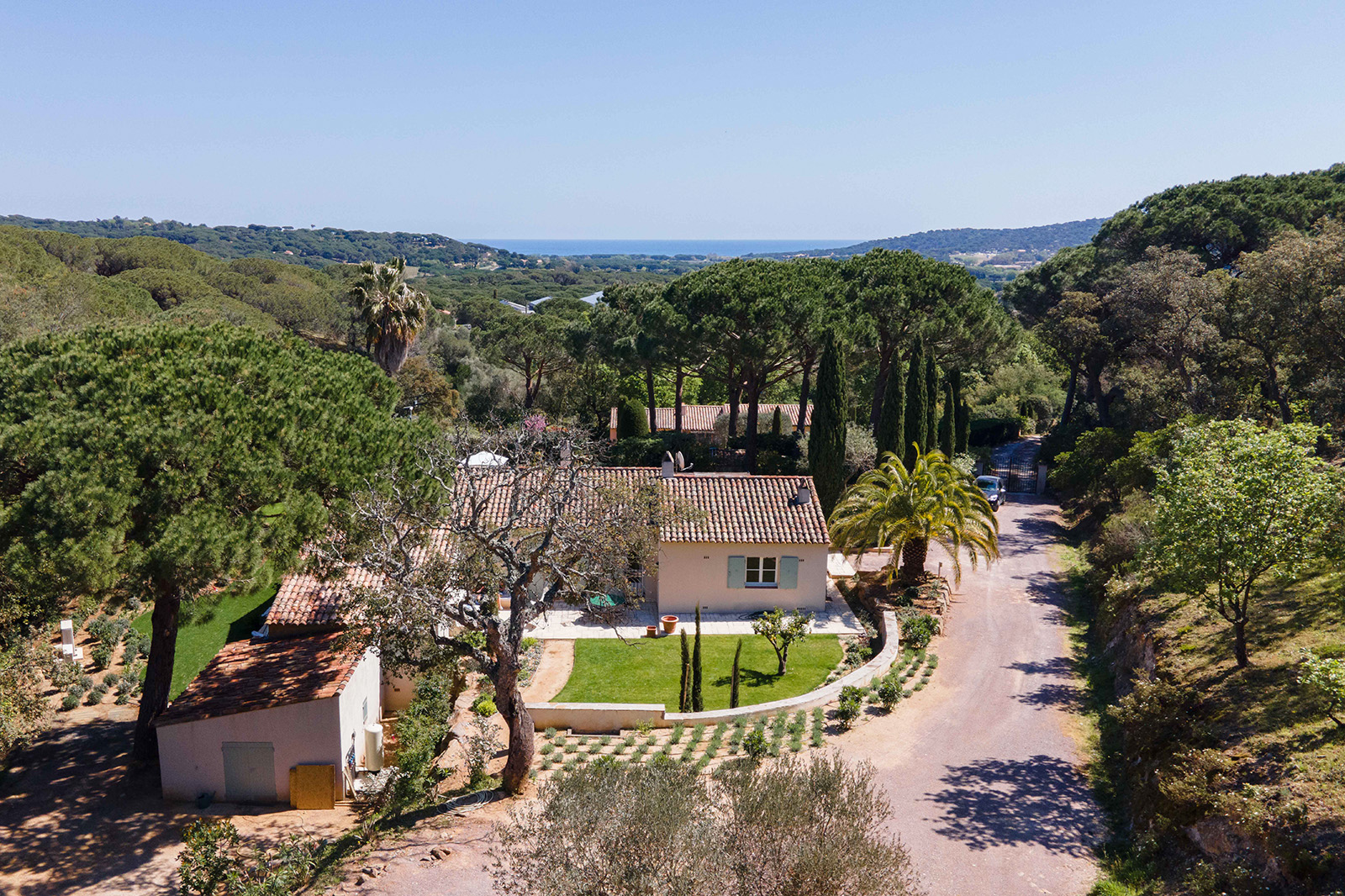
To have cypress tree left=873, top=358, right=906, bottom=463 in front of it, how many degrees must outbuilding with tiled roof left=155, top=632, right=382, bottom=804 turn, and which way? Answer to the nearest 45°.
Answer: approximately 135° to its left

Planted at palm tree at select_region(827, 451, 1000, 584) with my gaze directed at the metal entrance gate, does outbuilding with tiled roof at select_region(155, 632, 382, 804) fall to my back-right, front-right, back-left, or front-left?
back-left

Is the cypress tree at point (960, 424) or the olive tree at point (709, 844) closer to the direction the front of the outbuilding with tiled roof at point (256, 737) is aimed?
the olive tree

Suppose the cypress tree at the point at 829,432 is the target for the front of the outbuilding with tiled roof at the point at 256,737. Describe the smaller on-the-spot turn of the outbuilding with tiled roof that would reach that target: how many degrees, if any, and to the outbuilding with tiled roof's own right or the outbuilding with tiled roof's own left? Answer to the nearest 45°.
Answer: approximately 135° to the outbuilding with tiled roof's own left

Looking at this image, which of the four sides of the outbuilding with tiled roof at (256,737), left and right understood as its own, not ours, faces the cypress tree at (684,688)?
left

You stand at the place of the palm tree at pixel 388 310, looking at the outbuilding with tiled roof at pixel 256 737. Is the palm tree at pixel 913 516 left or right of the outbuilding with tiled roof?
left

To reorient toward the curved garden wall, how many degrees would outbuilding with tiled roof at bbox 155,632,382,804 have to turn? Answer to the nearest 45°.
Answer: approximately 90° to its left

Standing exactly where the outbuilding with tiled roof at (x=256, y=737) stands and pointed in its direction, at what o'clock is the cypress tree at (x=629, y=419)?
The cypress tree is roughly at 7 o'clock from the outbuilding with tiled roof.

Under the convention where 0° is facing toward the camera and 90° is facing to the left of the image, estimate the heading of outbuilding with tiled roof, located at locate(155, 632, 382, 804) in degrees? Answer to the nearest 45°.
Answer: approximately 0°

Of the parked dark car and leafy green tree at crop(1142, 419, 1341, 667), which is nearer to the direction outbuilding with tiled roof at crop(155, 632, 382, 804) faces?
the leafy green tree
